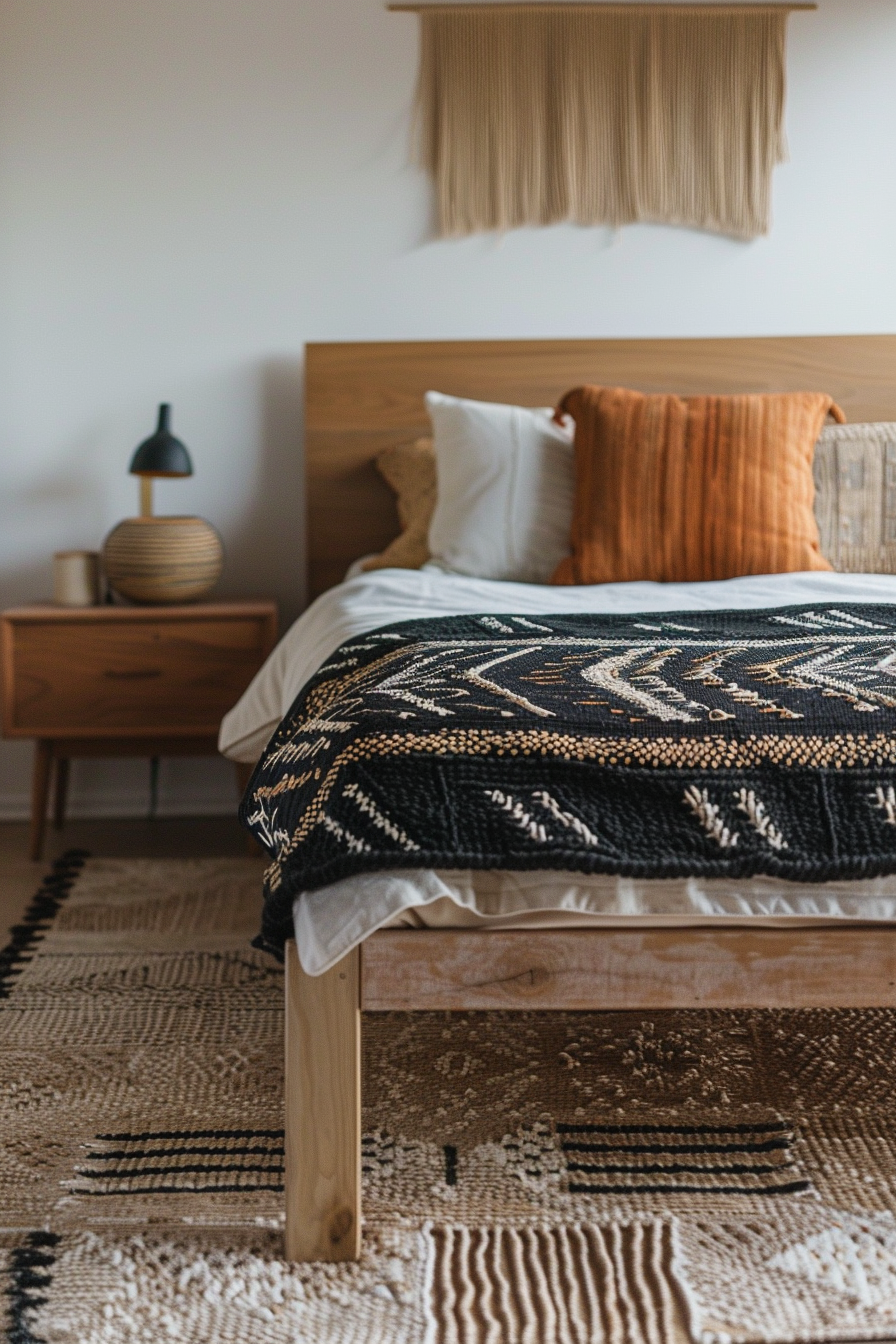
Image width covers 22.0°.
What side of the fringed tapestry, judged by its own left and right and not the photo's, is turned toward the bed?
front

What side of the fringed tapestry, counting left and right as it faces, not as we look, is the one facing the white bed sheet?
front

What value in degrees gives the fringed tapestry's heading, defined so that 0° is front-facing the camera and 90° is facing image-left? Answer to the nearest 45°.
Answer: approximately 0°

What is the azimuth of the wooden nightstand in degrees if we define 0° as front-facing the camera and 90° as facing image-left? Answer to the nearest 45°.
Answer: approximately 0°

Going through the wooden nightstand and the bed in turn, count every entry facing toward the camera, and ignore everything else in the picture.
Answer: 2

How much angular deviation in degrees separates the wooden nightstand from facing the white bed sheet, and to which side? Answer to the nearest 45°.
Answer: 0° — it already faces it
